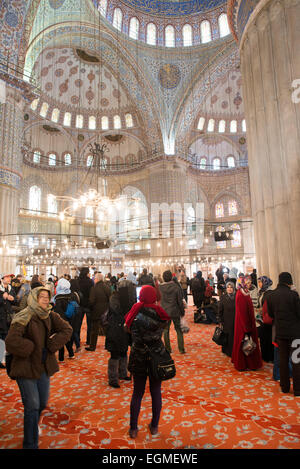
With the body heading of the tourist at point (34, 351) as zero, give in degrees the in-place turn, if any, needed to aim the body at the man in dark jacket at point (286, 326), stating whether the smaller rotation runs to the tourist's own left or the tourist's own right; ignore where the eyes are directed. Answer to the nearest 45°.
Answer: approximately 45° to the tourist's own left

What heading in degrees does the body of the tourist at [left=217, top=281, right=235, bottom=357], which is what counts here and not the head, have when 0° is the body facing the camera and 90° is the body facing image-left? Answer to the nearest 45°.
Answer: approximately 0°

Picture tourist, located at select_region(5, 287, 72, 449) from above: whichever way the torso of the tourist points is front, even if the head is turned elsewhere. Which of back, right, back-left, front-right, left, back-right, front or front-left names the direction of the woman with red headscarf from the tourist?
front-left

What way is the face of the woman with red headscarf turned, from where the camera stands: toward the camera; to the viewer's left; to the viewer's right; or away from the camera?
away from the camera

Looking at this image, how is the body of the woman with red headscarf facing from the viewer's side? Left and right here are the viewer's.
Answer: facing away from the viewer

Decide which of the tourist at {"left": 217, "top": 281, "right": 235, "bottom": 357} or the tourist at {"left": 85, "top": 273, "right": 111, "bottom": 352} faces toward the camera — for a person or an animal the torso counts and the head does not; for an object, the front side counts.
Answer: the tourist at {"left": 217, "top": 281, "right": 235, "bottom": 357}

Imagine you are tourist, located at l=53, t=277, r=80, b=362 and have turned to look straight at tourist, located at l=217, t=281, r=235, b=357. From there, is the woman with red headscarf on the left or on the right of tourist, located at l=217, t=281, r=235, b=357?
right

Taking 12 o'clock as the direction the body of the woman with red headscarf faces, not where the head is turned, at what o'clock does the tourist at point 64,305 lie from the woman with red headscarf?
The tourist is roughly at 11 o'clock from the woman with red headscarf.

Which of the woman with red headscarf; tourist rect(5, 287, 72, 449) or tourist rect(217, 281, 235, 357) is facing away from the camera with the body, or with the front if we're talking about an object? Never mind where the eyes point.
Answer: the woman with red headscarf

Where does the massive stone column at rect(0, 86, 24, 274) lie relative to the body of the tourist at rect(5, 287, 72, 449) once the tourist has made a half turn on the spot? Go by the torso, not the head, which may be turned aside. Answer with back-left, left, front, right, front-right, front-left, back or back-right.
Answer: front-right

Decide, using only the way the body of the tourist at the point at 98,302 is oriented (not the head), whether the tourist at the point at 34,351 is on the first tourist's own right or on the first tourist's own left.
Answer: on the first tourist's own left

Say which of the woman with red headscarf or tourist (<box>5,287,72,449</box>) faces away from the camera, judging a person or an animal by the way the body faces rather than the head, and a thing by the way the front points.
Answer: the woman with red headscarf

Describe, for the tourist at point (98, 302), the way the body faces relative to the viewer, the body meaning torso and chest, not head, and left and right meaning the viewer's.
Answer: facing away from the viewer and to the left of the viewer
